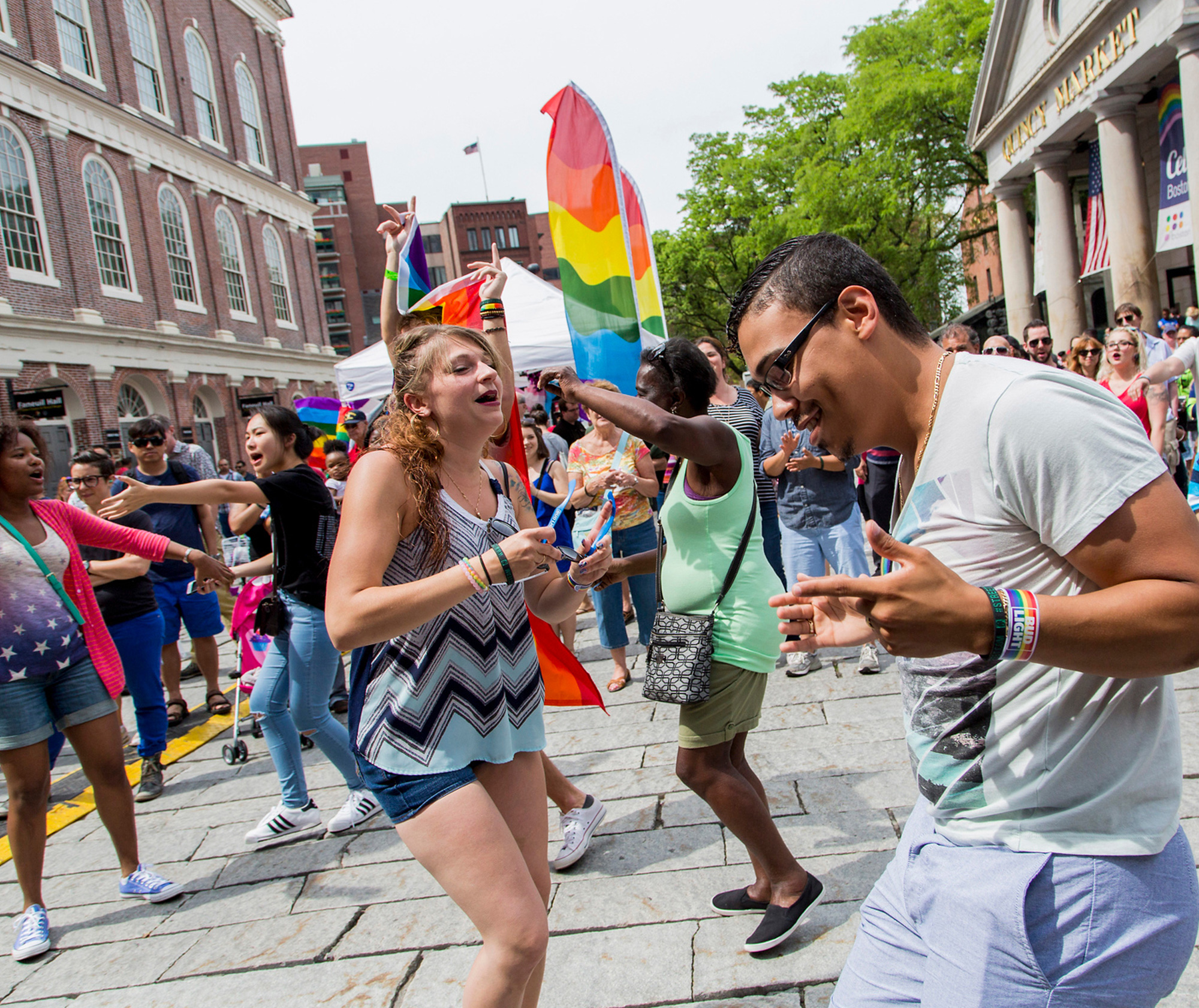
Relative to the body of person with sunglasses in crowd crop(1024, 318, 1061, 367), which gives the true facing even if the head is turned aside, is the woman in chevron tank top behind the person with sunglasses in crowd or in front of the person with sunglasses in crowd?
in front

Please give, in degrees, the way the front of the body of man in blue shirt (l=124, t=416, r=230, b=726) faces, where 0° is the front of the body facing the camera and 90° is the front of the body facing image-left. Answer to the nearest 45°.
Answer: approximately 0°

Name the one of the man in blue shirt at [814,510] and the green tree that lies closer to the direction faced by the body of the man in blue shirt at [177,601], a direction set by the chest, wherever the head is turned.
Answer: the man in blue shirt

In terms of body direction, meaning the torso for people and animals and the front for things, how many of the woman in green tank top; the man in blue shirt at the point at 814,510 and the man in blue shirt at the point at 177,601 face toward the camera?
2

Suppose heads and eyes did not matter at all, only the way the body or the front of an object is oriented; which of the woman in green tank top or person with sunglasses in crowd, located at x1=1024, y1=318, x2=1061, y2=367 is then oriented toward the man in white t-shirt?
the person with sunglasses in crowd

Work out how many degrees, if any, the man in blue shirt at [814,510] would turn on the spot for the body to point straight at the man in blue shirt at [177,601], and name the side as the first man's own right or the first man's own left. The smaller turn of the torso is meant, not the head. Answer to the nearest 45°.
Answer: approximately 90° to the first man's own right

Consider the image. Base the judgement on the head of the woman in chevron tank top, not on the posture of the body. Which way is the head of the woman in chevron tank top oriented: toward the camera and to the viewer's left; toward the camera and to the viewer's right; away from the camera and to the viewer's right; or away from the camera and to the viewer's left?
toward the camera and to the viewer's right

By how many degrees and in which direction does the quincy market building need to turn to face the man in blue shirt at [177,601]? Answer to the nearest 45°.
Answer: approximately 45° to its left

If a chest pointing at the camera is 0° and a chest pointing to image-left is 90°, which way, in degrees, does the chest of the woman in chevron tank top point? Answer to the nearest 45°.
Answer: approximately 315°

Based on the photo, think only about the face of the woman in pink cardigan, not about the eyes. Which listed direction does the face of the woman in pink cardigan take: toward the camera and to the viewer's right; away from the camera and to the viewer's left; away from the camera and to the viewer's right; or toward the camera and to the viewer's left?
toward the camera and to the viewer's right

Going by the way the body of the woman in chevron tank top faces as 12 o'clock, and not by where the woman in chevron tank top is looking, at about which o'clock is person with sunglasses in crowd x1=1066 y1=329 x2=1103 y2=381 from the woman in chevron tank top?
The person with sunglasses in crowd is roughly at 9 o'clock from the woman in chevron tank top.
